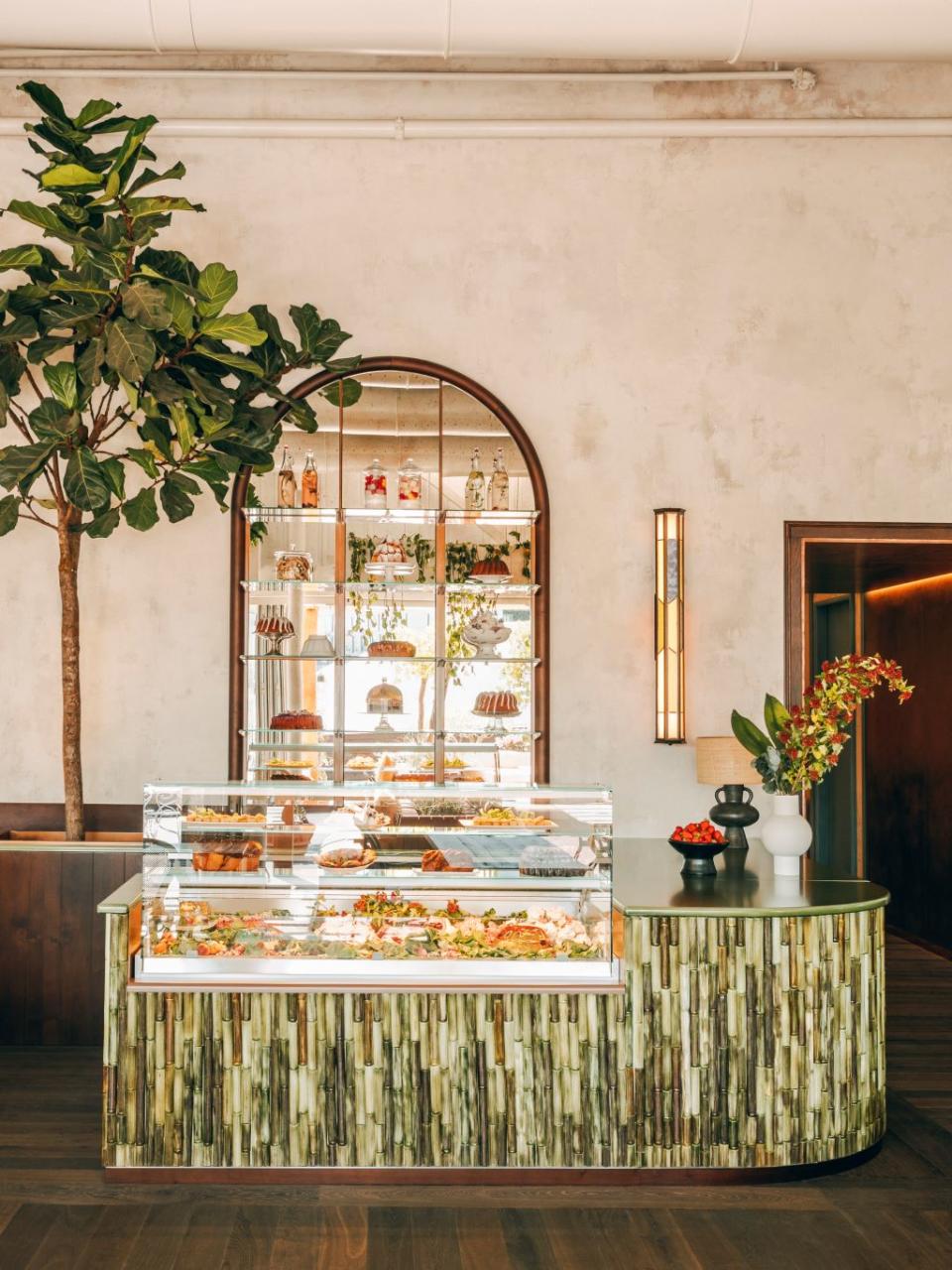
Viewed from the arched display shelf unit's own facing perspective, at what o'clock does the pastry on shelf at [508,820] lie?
The pastry on shelf is roughly at 12 o'clock from the arched display shelf unit.

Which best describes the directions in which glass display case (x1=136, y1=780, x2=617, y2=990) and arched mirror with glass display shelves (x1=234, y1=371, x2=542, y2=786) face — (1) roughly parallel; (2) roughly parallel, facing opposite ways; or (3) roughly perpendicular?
roughly parallel

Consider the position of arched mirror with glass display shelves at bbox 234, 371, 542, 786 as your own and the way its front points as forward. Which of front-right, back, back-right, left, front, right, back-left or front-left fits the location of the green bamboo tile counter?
front

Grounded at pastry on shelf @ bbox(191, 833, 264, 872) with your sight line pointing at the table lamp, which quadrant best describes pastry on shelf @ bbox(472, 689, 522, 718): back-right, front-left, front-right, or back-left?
front-left

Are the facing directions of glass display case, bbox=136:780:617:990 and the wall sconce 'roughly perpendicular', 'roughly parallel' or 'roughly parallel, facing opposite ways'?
roughly parallel

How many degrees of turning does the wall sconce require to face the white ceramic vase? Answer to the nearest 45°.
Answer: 0° — it already faces it

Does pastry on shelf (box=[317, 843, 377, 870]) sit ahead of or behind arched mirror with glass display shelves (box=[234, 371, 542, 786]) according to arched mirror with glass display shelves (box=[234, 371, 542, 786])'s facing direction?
ahead

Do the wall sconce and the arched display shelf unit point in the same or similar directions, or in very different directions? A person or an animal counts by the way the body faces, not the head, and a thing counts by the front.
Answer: same or similar directions

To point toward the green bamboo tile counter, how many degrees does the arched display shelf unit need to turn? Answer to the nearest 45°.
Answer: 0° — it already faces it

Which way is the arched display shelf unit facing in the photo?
toward the camera

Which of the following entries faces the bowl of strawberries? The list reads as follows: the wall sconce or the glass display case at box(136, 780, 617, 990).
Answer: the wall sconce

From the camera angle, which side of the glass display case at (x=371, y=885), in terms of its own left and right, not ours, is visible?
front

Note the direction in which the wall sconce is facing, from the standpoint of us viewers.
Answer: facing the viewer

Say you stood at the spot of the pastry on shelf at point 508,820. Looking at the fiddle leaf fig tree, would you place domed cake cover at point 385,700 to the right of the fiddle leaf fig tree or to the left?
right
